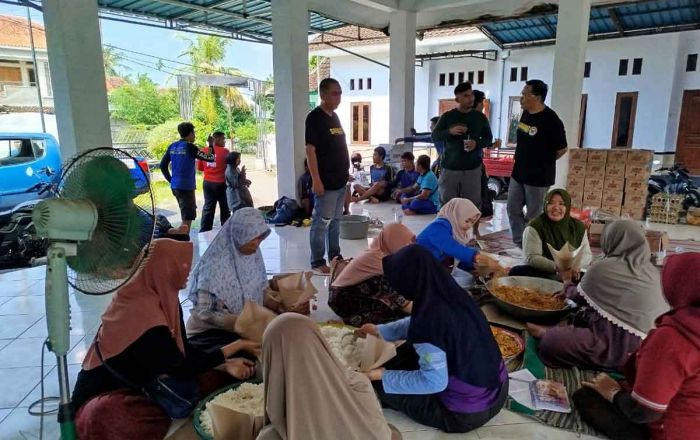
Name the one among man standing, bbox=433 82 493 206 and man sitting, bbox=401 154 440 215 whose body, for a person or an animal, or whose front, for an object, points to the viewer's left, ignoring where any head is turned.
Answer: the man sitting

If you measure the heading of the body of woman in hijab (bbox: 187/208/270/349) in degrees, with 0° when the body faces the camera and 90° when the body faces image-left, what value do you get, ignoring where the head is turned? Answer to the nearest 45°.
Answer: approximately 315°

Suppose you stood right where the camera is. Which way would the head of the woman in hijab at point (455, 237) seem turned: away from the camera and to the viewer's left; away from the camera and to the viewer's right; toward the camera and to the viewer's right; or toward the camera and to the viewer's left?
toward the camera and to the viewer's right

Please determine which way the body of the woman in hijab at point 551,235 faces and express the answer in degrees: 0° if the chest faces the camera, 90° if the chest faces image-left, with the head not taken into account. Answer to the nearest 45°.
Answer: approximately 0°

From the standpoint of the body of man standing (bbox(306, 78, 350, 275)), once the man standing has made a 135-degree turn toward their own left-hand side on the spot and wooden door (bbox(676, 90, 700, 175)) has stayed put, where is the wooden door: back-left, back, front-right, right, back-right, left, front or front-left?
front-right

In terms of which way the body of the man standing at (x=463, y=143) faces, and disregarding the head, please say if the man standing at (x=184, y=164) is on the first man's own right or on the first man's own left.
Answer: on the first man's own right

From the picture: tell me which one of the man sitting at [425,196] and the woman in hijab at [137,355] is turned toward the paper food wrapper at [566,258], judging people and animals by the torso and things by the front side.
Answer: the woman in hijab

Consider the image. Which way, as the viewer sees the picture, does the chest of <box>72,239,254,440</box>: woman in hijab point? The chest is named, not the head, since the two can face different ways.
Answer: to the viewer's right

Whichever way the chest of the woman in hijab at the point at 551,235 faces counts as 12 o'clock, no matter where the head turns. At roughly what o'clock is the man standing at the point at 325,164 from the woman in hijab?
The man standing is roughly at 3 o'clock from the woman in hijab.

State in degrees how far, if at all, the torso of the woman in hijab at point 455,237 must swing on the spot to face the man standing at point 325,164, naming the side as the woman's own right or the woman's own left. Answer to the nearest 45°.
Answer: approximately 180°
